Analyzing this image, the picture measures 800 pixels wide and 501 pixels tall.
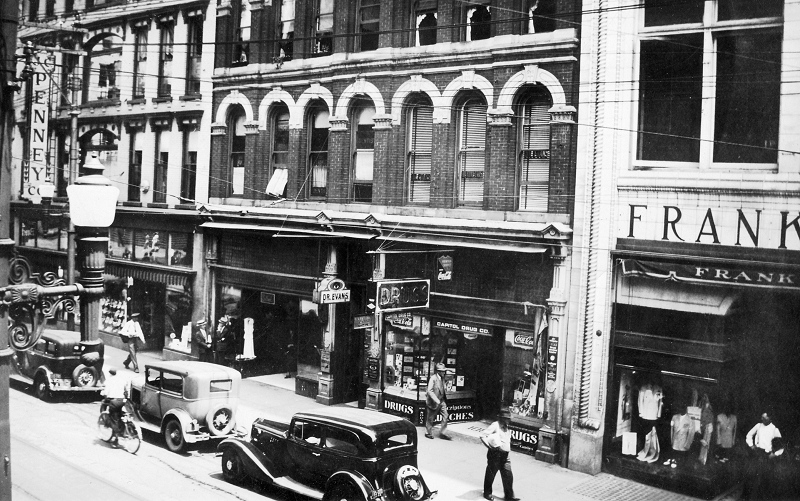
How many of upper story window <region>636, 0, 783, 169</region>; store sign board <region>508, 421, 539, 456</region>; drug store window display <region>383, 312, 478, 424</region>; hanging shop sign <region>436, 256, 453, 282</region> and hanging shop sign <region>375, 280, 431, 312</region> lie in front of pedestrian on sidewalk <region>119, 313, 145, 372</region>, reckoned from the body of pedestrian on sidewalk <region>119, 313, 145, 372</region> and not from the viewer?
5

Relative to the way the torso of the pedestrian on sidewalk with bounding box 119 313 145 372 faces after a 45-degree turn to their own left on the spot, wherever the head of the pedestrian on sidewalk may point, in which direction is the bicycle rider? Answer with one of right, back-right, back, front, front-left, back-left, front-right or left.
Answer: right

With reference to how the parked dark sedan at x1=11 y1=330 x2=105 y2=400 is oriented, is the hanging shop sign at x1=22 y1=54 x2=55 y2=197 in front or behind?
in front

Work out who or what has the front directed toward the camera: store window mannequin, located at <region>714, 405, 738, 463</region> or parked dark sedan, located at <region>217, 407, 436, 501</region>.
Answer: the store window mannequin

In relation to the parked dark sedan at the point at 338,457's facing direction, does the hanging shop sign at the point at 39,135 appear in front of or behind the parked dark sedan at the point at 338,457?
in front

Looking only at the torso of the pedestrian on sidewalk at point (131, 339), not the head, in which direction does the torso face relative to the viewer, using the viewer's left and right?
facing the viewer and to the right of the viewer

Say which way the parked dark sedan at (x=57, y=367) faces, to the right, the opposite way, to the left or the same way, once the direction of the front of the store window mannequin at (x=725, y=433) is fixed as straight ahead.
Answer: to the right

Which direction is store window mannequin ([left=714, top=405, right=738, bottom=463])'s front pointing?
toward the camera

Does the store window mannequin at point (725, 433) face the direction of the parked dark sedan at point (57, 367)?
no

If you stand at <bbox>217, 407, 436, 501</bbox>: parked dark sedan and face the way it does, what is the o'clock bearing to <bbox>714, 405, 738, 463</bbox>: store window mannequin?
The store window mannequin is roughly at 4 o'clock from the parked dark sedan.

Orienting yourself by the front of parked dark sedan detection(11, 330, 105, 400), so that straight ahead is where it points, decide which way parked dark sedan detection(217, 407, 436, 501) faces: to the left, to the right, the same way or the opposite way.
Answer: the same way

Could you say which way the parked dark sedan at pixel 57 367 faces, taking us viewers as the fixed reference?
facing away from the viewer and to the left of the viewer

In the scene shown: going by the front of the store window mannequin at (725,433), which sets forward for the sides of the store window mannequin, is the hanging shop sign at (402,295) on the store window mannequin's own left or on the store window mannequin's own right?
on the store window mannequin's own right

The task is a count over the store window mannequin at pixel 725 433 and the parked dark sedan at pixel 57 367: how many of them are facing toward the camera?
1

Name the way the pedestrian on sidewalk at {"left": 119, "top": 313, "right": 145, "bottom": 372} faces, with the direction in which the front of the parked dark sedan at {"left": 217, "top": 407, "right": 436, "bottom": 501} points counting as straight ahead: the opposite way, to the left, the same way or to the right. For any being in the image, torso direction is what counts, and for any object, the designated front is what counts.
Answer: the opposite way
